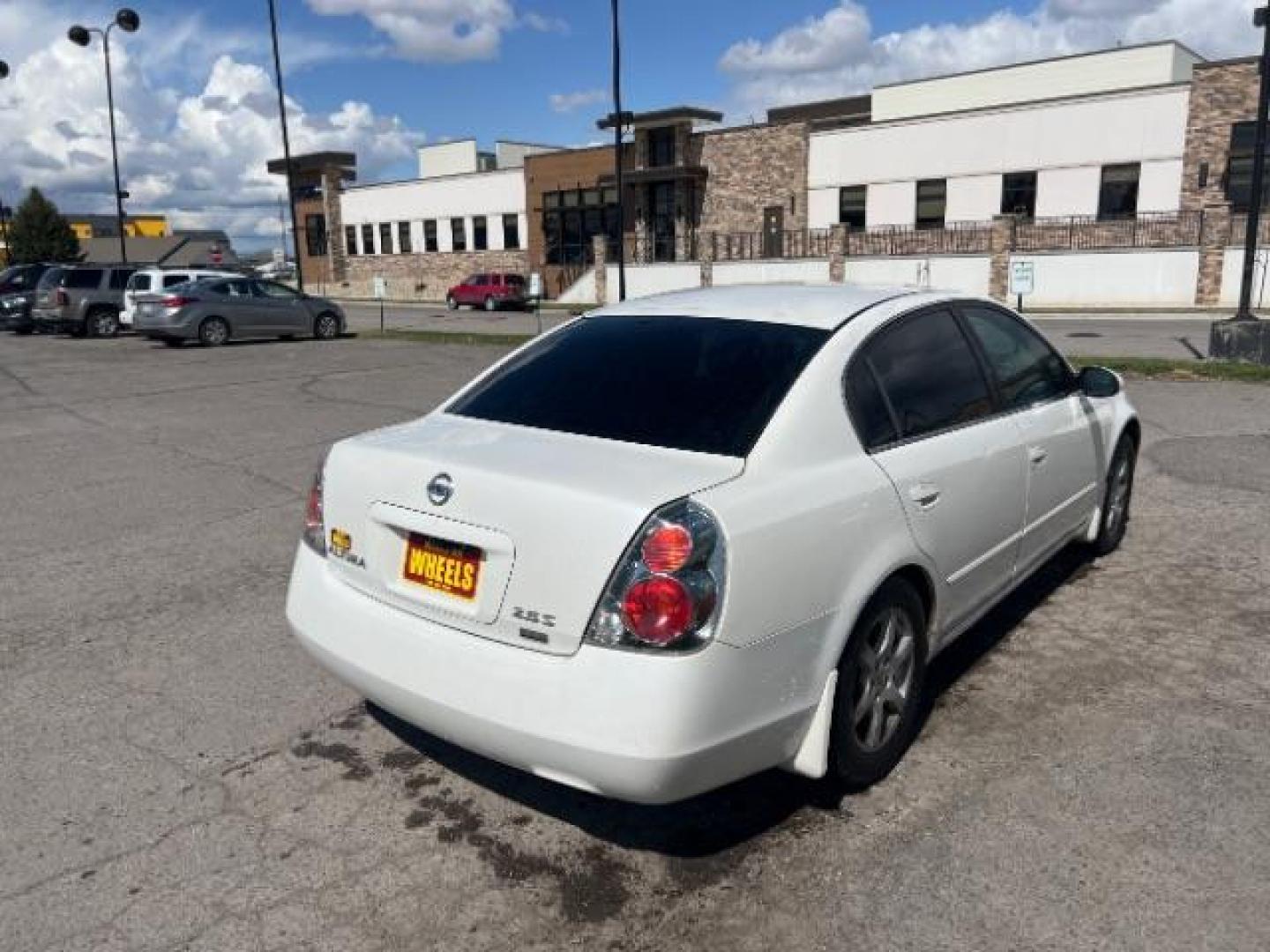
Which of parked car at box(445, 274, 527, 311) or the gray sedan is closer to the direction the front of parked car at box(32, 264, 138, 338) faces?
the parked car

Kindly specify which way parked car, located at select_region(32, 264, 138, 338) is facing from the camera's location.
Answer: facing away from the viewer and to the right of the viewer

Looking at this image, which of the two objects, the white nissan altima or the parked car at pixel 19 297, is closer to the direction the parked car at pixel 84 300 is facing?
the parked car

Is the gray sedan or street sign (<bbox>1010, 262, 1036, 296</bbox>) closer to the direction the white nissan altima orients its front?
the street sign

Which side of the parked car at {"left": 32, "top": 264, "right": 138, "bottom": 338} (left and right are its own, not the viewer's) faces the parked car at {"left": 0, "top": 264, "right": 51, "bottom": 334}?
left

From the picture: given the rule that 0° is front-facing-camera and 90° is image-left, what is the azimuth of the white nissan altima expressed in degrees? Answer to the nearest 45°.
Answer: approximately 225°

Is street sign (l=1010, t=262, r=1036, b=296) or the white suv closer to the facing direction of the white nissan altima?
the street sign

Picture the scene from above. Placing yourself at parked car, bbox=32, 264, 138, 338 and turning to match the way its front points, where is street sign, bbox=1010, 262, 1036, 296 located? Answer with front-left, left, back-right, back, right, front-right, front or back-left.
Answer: right

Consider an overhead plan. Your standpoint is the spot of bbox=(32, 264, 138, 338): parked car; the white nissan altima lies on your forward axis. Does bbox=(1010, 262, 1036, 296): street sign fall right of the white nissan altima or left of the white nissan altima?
left

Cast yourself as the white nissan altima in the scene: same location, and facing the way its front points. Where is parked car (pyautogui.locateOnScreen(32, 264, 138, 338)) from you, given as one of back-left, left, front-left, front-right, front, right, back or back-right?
left

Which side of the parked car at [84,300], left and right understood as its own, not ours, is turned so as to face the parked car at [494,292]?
front

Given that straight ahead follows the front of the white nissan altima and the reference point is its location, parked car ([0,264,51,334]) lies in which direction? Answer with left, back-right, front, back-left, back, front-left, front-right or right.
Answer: left

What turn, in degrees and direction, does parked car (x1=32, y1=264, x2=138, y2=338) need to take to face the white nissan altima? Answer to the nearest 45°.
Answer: approximately 135° to its right

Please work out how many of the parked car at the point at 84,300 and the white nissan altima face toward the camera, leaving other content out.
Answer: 0
